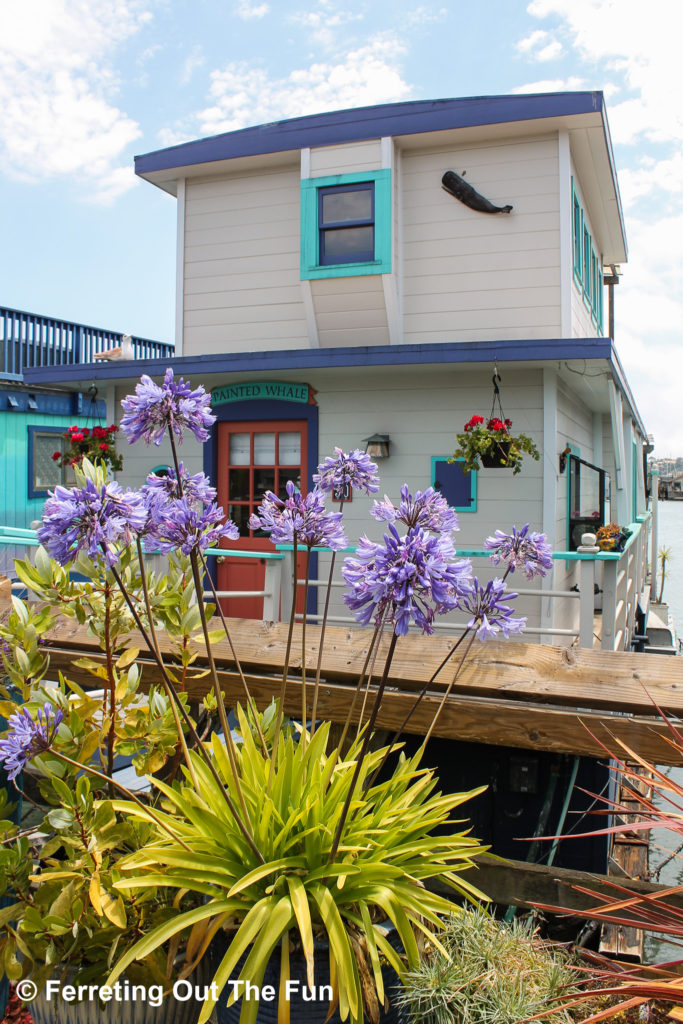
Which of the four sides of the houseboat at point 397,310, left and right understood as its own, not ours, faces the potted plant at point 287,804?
front

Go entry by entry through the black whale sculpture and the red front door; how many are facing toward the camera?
1

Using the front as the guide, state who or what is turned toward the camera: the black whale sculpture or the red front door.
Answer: the red front door

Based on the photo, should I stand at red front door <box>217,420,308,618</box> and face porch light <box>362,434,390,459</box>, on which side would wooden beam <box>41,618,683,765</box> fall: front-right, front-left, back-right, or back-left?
front-right

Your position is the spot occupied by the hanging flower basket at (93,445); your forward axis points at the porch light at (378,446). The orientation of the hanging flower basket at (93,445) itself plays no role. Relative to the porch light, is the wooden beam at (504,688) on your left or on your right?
right

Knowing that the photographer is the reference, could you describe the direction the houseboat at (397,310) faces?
facing the viewer

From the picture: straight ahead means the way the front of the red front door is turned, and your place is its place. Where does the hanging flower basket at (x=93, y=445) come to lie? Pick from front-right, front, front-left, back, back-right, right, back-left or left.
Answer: right

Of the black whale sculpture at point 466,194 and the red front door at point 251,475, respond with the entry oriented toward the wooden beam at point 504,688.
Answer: the red front door

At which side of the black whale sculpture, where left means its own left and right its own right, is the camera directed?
left

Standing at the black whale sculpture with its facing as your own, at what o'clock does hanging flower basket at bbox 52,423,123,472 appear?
The hanging flower basket is roughly at 12 o'clock from the black whale sculpture.

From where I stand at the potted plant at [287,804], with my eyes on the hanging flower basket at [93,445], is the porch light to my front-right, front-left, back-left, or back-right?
front-right

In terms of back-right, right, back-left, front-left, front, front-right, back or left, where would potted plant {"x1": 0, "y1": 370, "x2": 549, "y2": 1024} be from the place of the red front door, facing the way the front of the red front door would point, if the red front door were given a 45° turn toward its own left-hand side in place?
front-right

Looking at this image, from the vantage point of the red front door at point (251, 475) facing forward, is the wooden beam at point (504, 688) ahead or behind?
ahead
